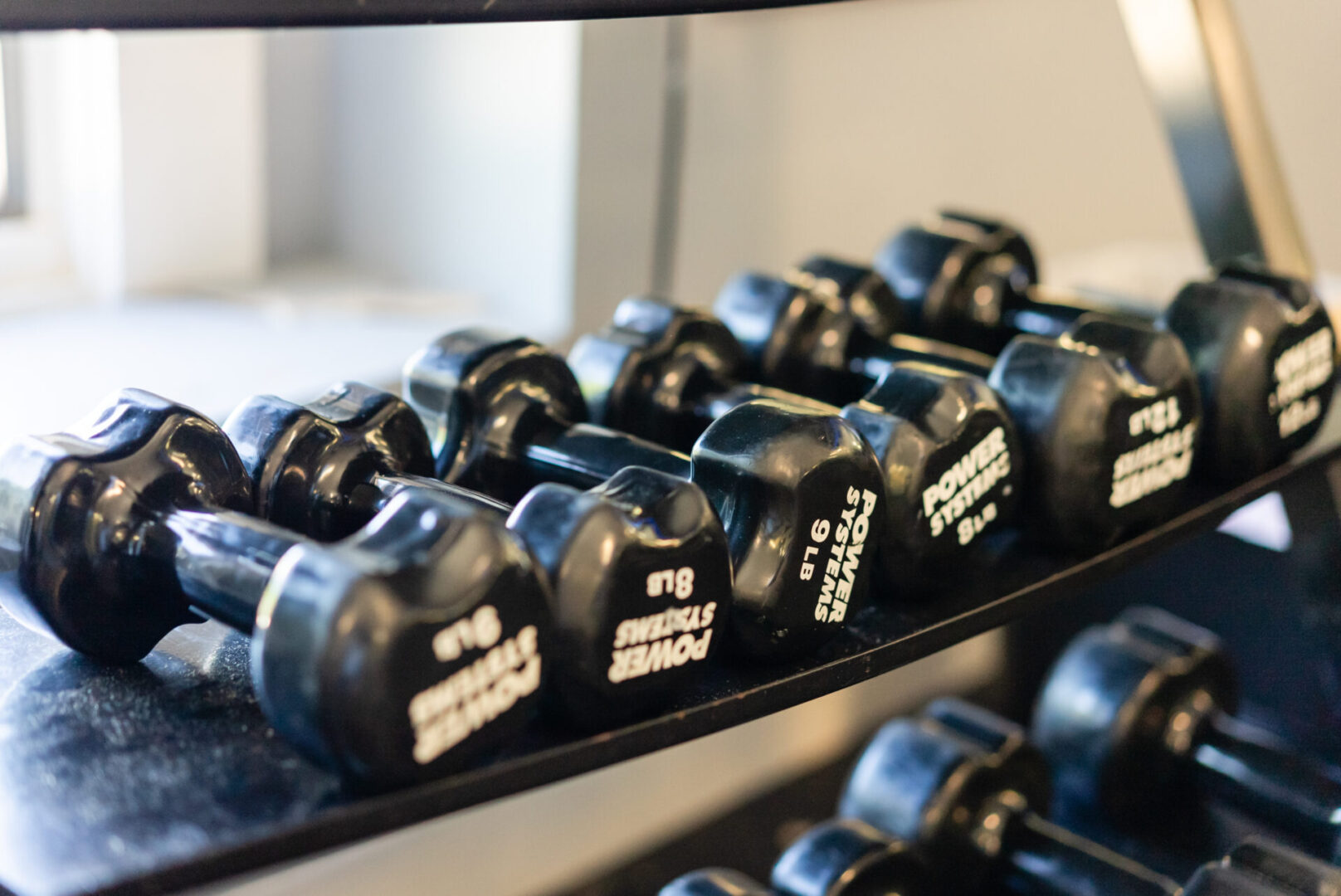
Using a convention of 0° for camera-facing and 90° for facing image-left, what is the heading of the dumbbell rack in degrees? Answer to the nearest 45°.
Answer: approximately 315°
